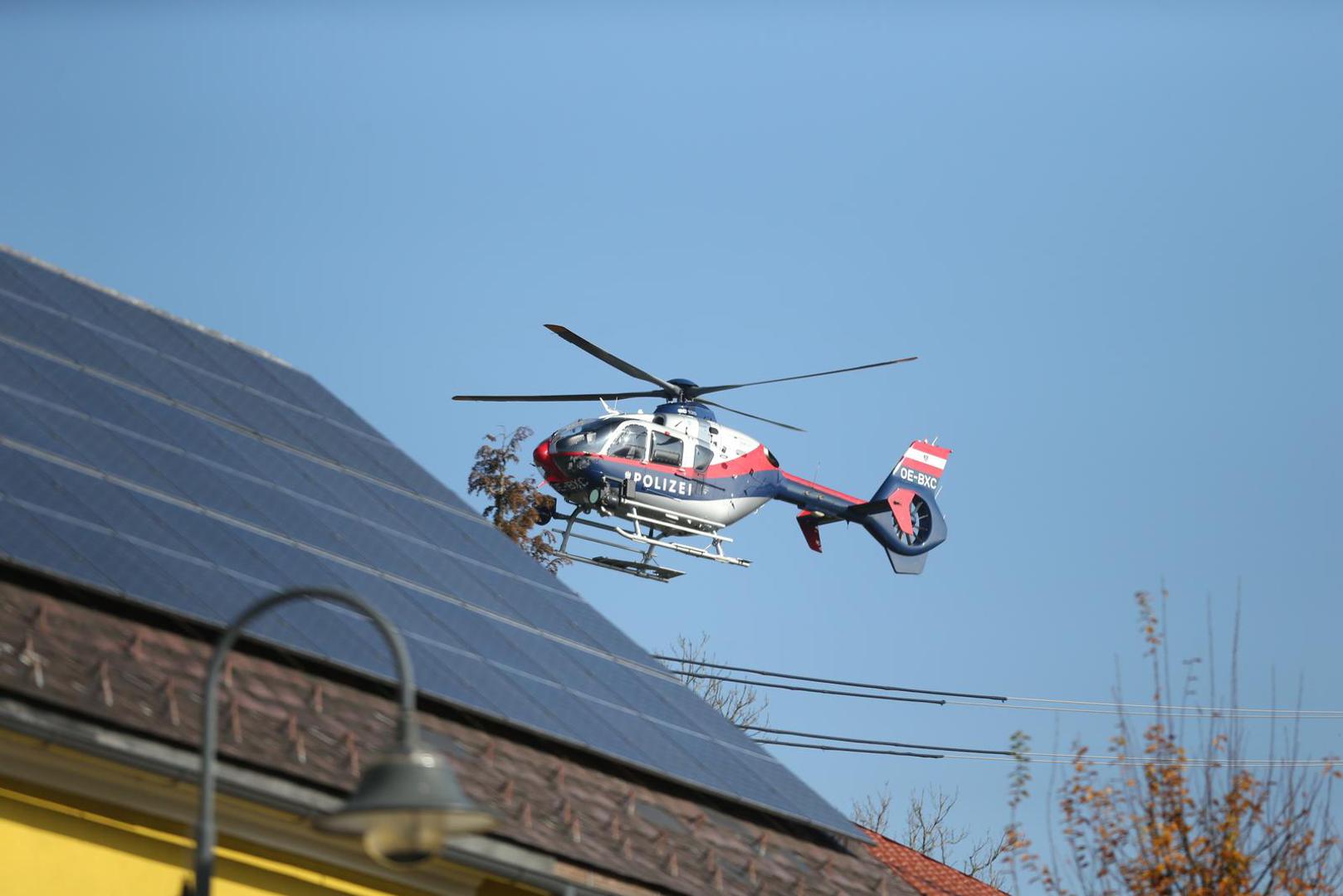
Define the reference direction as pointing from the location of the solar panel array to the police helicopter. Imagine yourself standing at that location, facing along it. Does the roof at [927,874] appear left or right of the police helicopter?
right

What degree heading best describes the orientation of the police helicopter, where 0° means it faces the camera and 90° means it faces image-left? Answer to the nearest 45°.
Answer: approximately 45°

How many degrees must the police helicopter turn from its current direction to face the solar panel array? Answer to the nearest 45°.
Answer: approximately 45° to its left

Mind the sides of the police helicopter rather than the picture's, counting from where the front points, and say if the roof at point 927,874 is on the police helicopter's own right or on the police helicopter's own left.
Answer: on the police helicopter's own left
